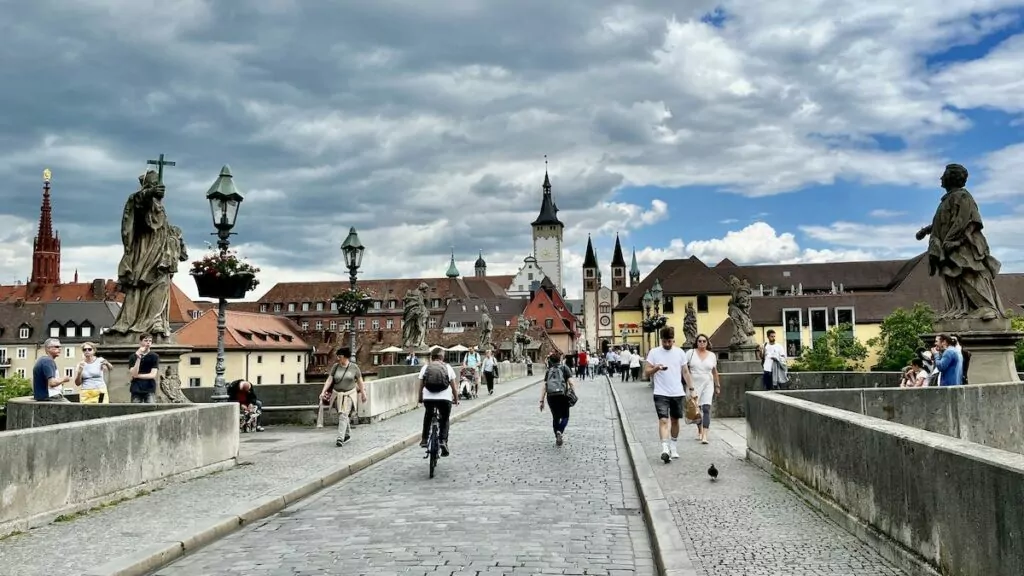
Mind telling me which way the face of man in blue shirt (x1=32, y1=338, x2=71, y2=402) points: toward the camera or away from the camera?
toward the camera

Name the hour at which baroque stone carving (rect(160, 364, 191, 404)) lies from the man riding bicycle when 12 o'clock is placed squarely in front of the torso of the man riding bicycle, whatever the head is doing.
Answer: The baroque stone carving is roughly at 10 o'clock from the man riding bicycle.

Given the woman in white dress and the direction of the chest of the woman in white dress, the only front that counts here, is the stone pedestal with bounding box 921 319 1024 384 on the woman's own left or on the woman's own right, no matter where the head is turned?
on the woman's own left

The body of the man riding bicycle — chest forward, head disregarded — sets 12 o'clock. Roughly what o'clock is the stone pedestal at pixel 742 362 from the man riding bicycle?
The stone pedestal is roughly at 1 o'clock from the man riding bicycle.

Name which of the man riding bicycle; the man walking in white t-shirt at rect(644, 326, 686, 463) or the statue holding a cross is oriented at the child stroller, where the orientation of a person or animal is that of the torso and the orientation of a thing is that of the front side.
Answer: the man riding bicycle

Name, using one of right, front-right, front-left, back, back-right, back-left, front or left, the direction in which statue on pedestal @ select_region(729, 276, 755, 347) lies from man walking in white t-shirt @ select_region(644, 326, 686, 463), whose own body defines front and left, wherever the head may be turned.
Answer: back

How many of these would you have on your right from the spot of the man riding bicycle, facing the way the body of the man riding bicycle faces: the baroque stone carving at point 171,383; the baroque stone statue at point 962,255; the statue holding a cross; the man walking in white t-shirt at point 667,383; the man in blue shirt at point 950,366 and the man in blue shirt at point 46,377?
3

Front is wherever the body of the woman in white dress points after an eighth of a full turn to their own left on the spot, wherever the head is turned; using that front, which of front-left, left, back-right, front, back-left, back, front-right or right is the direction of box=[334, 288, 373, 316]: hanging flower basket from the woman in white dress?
back

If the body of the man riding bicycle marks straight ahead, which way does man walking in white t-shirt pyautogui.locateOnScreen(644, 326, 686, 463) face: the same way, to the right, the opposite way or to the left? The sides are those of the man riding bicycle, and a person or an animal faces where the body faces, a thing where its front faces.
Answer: the opposite way

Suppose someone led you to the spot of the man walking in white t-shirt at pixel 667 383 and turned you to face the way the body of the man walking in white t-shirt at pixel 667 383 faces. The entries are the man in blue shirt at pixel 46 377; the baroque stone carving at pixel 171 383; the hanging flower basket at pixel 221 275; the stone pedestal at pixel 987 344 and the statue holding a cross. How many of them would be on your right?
4

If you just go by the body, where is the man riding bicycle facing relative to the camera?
away from the camera

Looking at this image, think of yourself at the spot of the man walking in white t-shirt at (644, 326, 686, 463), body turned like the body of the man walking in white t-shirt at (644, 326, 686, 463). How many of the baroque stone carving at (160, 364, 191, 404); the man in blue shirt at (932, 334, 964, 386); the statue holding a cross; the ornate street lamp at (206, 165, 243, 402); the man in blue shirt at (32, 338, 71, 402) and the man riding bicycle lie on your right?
5

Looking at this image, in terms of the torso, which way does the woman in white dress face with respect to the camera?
toward the camera

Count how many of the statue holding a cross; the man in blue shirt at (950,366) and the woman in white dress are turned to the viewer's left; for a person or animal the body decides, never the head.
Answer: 1

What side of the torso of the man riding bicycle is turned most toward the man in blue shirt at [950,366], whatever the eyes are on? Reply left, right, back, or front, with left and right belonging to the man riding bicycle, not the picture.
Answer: right

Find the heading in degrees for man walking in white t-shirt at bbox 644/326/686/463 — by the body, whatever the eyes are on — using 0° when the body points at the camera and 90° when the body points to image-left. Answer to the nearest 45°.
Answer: approximately 0°

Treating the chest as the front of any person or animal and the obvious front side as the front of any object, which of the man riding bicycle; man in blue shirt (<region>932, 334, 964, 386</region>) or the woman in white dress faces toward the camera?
the woman in white dress

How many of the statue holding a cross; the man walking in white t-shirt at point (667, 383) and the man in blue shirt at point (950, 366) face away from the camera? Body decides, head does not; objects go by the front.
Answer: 0
